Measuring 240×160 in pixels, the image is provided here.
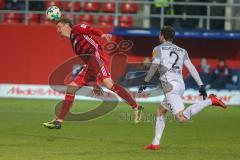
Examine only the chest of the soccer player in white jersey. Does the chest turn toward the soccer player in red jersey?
yes

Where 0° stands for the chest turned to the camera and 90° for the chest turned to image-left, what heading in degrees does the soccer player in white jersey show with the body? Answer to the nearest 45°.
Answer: approximately 135°

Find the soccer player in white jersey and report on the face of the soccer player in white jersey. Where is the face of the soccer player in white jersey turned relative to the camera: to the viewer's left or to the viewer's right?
to the viewer's left
